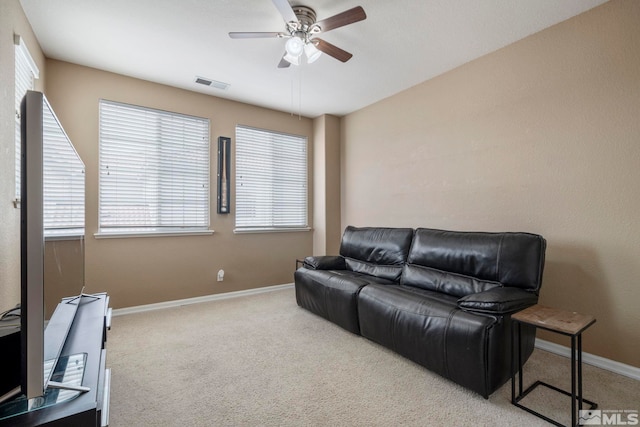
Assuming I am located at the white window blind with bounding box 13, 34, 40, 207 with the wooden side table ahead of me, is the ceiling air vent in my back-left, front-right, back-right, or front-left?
front-left

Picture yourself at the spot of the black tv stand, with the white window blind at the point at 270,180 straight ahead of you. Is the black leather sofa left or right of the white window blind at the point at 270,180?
right

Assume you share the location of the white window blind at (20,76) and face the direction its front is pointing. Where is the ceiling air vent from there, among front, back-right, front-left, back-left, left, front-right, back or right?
front

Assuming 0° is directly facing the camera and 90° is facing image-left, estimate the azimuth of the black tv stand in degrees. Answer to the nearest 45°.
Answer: approximately 270°

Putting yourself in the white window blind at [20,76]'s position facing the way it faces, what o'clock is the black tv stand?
The black tv stand is roughly at 3 o'clock from the white window blind.

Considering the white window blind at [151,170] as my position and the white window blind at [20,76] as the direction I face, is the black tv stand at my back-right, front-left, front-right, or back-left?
front-left

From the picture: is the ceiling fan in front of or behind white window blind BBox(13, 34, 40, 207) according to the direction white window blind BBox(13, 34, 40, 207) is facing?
in front

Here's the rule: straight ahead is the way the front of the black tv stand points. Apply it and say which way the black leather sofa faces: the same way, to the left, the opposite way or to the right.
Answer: the opposite way

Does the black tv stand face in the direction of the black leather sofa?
yes

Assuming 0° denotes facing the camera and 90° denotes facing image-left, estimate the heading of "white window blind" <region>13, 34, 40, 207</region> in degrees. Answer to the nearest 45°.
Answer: approximately 270°

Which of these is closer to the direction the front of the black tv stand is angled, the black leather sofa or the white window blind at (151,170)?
the black leather sofa

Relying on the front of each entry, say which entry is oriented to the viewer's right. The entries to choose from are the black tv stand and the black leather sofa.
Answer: the black tv stand

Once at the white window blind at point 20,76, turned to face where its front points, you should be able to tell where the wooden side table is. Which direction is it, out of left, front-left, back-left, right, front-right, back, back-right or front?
front-right

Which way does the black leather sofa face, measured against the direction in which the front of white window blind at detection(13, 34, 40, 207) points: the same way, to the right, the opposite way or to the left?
the opposite way
